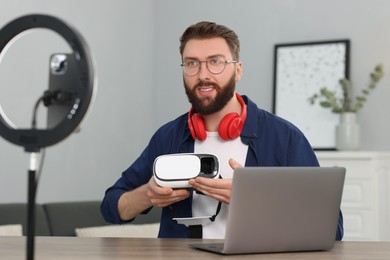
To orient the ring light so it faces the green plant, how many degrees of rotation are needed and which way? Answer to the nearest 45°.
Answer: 0° — it already faces it

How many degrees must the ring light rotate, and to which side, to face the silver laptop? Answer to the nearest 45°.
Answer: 0° — it already faces it

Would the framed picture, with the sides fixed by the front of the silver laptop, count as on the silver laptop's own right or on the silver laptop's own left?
on the silver laptop's own right

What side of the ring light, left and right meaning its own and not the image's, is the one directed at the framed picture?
front

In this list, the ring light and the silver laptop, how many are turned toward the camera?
0

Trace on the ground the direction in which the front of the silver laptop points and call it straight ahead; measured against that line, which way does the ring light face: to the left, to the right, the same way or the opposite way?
to the right

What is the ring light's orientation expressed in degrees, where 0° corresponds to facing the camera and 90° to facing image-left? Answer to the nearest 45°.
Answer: approximately 225°

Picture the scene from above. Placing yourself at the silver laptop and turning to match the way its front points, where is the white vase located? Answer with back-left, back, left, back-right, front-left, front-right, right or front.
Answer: front-right

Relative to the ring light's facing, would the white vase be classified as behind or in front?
in front

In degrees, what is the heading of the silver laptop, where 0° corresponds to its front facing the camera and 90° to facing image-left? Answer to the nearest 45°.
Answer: approximately 135°
